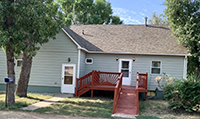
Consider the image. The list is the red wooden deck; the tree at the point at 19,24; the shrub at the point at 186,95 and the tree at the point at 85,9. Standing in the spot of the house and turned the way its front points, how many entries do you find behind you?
1

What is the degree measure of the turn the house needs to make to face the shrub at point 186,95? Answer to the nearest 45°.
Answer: approximately 45° to its left

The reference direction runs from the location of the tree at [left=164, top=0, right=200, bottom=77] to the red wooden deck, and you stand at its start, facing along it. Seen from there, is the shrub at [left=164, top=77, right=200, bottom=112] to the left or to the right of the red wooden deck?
left

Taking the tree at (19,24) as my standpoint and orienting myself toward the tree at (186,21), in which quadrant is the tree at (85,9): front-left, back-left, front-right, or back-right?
front-left

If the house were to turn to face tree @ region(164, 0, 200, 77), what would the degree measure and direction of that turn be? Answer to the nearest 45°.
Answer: approximately 90° to its left

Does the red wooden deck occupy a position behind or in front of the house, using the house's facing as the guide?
in front

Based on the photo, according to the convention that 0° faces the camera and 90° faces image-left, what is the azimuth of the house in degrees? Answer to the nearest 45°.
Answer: approximately 0°

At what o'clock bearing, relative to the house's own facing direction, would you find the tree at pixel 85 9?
The tree is roughly at 6 o'clock from the house.

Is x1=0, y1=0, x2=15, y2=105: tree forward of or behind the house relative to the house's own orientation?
forward
